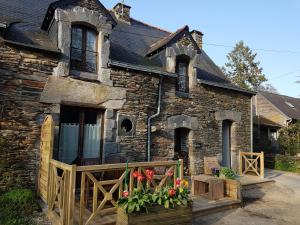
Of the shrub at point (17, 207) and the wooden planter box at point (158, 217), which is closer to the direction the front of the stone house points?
the wooden planter box

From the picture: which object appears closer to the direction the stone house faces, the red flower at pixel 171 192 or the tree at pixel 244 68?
the red flower

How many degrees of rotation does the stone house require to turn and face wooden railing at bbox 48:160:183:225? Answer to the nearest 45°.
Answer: approximately 45° to its right

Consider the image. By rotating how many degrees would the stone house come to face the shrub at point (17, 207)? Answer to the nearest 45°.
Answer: approximately 90° to its right

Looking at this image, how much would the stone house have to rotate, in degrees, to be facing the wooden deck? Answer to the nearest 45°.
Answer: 0° — it already faces it

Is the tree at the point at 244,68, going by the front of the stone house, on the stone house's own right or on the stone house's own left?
on the stone house's own left

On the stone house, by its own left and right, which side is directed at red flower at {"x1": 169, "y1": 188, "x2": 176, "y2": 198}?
front

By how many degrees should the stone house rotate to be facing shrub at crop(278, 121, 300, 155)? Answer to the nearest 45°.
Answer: approximately 90° to its left

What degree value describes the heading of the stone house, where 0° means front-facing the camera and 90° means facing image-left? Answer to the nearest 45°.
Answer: approximately 315°
